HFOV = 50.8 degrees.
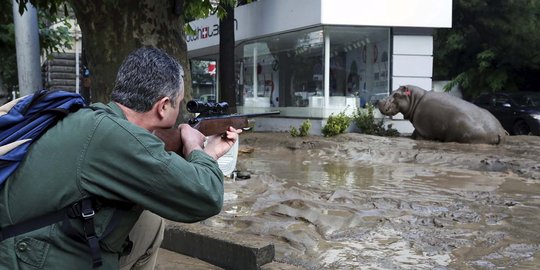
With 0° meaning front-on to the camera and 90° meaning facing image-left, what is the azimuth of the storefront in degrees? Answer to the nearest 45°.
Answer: approximately 45°

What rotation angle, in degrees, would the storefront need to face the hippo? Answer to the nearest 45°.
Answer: approximately 90° to its left

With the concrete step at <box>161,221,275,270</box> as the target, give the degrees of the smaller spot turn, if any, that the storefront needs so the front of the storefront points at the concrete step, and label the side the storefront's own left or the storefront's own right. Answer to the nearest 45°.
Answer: approximately 45° to the storefront's own left

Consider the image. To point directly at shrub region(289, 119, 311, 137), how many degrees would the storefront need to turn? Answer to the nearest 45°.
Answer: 0° — it already faces it

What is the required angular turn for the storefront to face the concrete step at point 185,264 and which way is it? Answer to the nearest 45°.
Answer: approximately 45° to its left

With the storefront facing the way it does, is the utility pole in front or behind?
in front
